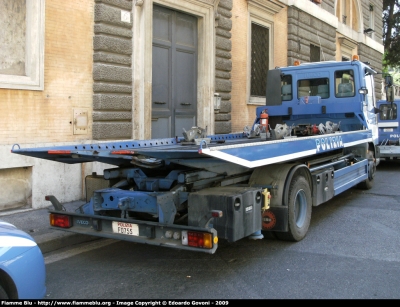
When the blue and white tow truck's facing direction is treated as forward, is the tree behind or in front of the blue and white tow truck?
in front

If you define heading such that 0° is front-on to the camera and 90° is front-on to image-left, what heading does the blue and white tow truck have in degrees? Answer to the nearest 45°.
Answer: approximately 225°
